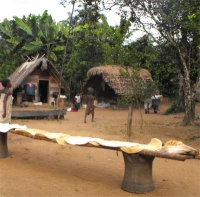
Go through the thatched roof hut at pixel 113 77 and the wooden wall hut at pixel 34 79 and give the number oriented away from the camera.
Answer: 0

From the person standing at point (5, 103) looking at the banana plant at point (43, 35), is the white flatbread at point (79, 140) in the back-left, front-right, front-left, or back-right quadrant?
back-right

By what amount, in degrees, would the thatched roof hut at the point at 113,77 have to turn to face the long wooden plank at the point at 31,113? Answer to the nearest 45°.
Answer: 0° — it already faces it

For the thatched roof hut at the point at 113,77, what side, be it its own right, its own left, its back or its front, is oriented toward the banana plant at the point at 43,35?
right

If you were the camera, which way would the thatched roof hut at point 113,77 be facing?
facing the viewer and to the left of the viewer

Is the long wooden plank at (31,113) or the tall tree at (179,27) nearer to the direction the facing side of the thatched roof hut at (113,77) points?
the long wooden plank

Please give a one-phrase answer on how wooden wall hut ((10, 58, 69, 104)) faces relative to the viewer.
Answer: facing the viewer and to the right of the viewer

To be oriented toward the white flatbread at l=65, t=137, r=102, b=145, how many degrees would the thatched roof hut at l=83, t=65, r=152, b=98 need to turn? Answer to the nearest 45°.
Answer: approximately 45° to its left

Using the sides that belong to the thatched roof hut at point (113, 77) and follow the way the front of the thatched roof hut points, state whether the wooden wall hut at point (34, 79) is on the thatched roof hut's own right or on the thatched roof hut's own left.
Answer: on the thatched roof hut's own right

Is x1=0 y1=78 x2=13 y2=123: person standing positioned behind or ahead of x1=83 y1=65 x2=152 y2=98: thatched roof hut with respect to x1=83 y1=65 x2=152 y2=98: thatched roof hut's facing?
ahead

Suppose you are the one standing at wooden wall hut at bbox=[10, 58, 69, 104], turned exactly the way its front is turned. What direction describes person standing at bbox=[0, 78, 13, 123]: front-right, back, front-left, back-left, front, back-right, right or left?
front-right

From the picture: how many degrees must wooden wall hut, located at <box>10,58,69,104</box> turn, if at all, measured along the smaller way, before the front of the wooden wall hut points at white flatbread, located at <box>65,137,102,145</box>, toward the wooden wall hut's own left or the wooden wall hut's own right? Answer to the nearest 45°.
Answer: approximately 45° to the wooden wall hut's own right
